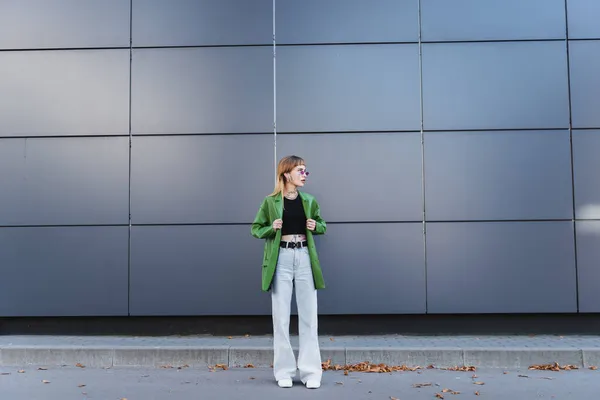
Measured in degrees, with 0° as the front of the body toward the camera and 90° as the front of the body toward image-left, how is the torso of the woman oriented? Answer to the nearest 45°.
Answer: approximately 0°

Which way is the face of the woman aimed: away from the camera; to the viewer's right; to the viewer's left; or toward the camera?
to the viewer's right

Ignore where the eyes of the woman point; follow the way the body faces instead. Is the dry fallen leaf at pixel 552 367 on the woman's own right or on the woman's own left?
on the woman's own left

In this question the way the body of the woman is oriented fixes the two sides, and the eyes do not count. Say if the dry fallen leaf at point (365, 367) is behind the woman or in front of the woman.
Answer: behind

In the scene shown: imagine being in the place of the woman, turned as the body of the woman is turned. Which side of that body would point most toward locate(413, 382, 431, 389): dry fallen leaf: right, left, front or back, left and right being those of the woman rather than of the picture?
left

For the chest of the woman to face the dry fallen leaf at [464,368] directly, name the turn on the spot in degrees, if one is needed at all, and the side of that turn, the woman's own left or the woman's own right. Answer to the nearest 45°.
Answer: approximately 135° to the woman's own left

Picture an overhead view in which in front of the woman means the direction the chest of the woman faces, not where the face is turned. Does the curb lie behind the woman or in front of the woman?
behind
